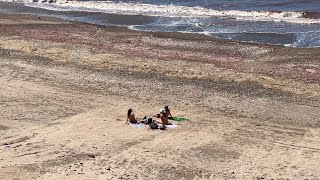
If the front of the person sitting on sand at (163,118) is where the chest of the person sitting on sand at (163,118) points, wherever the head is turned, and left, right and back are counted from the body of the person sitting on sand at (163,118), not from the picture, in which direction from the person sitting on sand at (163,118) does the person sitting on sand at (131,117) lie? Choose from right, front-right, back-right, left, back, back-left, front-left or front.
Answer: front

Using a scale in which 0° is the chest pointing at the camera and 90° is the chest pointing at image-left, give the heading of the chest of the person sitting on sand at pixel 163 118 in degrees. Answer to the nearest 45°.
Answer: approximately 90°
